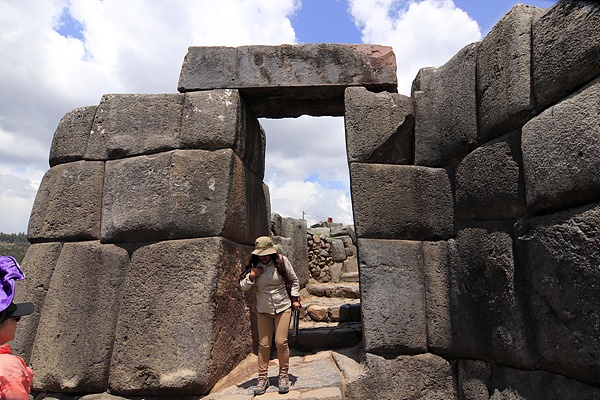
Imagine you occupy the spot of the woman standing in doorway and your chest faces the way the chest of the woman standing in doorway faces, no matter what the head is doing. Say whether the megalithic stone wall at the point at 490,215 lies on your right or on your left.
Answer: on your left

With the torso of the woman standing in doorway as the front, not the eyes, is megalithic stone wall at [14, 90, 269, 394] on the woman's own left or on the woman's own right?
on the woman's own right

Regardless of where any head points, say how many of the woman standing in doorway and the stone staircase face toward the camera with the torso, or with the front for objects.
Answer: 2

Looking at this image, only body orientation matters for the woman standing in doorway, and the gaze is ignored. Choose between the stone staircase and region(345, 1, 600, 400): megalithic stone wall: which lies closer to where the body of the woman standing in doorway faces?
the megalithic stone wall

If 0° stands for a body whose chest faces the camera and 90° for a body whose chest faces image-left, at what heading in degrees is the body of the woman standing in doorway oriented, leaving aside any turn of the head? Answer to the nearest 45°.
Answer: approximately 0°

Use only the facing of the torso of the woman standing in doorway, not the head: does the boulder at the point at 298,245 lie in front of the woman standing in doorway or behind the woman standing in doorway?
behind

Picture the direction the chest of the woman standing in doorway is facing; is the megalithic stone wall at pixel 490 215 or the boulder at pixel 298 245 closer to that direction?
the megalithic stone wall
